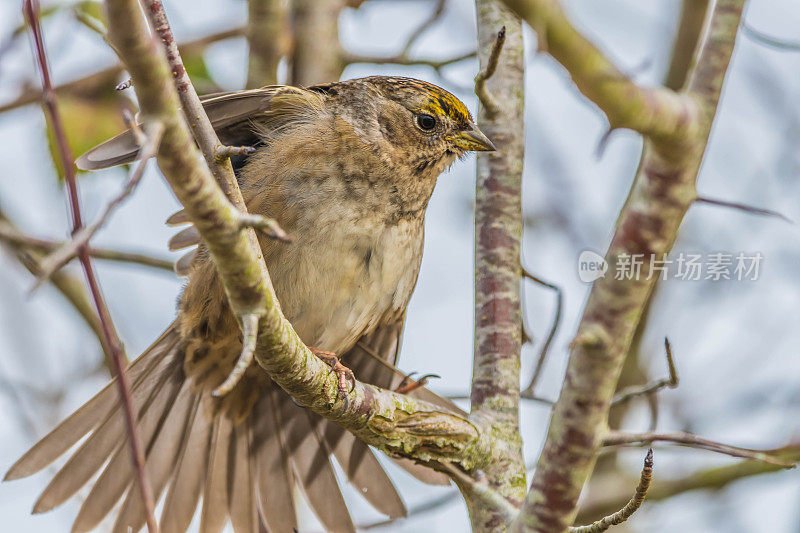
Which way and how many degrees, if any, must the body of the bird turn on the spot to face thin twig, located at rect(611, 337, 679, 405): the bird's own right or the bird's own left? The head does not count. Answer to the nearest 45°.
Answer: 0° — it already faces it

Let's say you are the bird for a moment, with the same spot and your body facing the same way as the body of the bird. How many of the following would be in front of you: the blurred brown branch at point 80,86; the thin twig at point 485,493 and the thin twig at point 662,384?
2

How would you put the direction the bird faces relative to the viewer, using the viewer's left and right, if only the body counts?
facing the viewer and to the right of the viewer

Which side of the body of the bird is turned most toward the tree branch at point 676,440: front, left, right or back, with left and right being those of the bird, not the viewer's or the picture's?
front

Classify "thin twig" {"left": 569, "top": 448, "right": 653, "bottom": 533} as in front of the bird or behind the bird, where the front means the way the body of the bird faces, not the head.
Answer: in front

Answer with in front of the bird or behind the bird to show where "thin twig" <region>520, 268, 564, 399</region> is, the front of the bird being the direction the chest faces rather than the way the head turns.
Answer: in front
